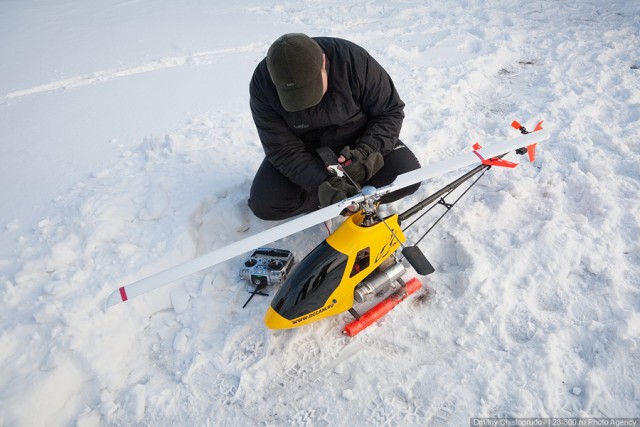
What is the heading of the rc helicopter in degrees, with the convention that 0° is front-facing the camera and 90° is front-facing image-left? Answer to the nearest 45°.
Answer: approximately 45°

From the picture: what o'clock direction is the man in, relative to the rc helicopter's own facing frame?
The man is roughly at 4 o'clock from the rc helicopter.

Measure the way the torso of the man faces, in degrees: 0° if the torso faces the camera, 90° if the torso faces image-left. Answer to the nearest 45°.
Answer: approximately 0°

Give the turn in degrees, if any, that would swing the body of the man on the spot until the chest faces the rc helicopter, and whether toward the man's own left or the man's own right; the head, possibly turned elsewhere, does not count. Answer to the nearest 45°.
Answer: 0° — they already face it
